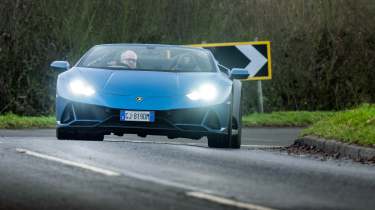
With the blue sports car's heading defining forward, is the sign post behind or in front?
behind

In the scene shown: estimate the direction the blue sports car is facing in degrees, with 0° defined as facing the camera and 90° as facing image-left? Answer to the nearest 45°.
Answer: approximately 0°
